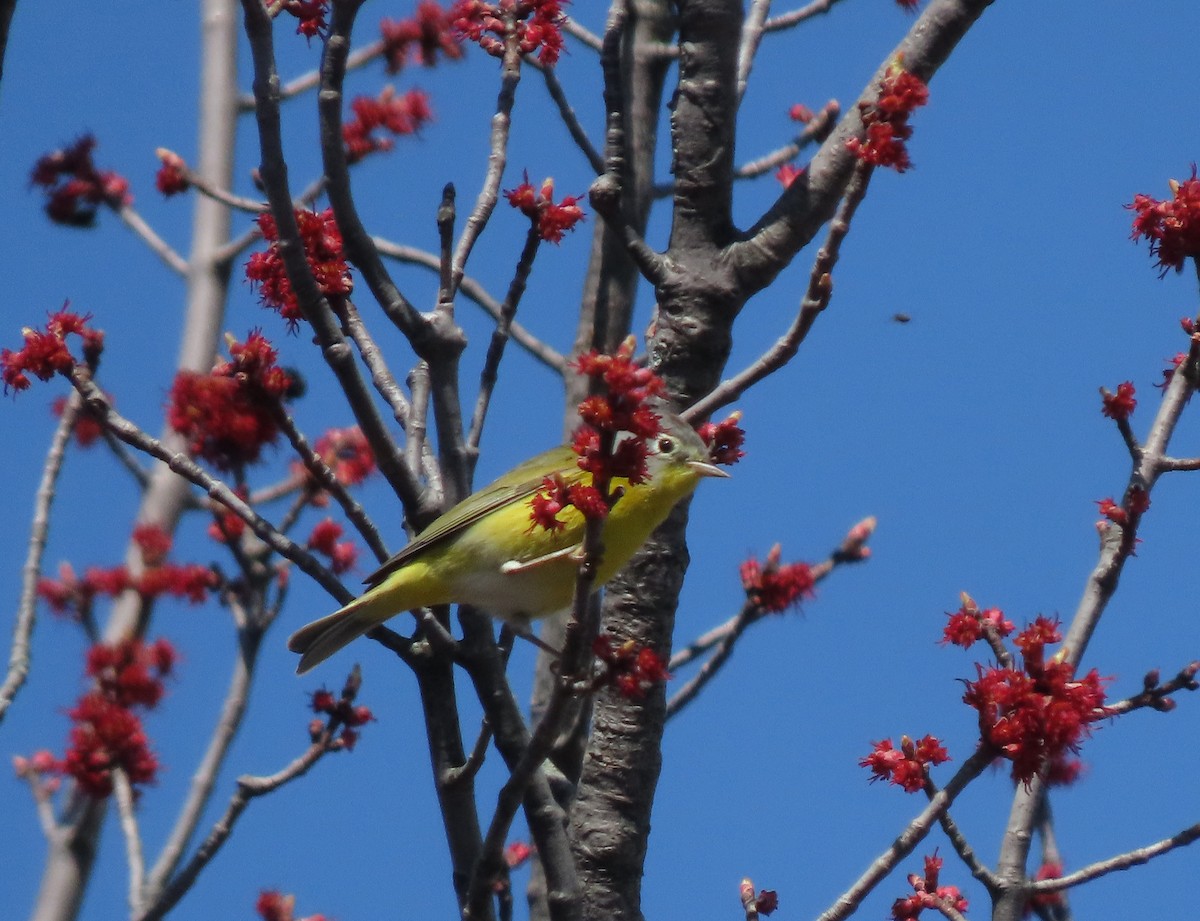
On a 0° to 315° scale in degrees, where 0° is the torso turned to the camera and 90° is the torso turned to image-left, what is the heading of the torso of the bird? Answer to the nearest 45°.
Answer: approximately 270°
